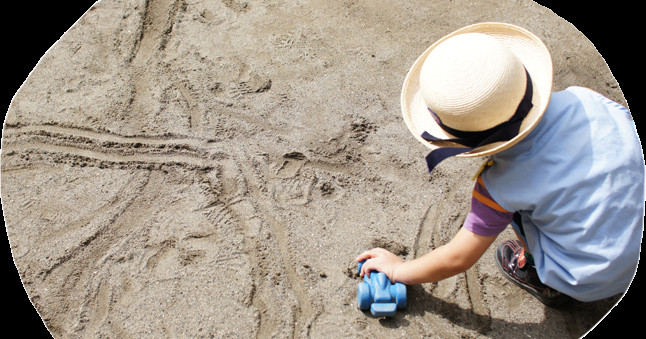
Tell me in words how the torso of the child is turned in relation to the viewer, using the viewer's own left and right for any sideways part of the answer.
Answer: facing away from the viewer and to the left of the viewer

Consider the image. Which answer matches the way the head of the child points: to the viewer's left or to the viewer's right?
to the viewer's left
